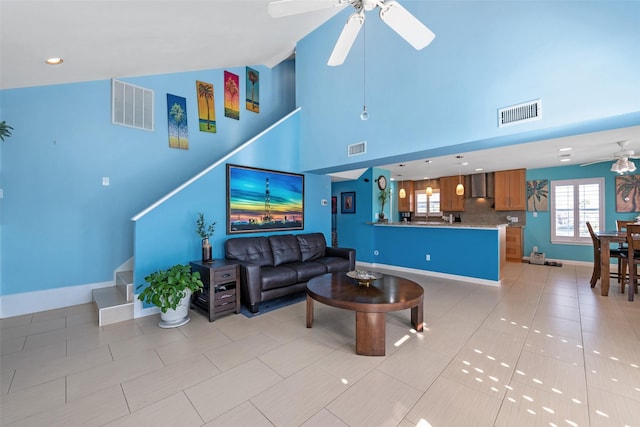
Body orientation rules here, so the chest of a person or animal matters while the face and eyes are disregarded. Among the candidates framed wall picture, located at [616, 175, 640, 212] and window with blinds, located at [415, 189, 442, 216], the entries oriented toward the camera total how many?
2

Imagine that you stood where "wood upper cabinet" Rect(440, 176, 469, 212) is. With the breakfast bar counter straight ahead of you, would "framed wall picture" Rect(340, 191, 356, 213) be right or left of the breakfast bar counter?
right

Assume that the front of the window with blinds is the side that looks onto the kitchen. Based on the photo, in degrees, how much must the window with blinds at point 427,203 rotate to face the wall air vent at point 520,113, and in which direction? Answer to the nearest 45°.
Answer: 0° — it already faces it

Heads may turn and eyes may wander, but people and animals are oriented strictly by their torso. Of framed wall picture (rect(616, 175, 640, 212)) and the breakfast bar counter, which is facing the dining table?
the framed wall picture

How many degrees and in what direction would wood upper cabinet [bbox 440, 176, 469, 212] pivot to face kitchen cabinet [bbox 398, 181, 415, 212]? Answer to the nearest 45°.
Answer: approximately 90° to its right

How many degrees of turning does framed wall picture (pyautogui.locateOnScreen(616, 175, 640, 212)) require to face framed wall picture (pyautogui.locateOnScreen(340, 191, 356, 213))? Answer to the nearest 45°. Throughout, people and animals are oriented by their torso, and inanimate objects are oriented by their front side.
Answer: approximately 45° to its right

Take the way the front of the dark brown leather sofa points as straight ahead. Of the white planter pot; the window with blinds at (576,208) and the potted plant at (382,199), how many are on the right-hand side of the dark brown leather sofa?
1

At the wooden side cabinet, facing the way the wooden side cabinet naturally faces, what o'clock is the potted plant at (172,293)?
The potted plant is roughly at 4 o'clock from the wooden side cabinet.

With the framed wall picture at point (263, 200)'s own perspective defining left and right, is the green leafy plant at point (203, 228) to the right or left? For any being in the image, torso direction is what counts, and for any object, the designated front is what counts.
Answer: on its right

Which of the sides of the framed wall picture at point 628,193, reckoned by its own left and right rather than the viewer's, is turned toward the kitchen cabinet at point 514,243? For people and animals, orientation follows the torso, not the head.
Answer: right

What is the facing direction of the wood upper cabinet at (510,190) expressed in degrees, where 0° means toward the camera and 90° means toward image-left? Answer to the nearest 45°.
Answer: approximately 0°
